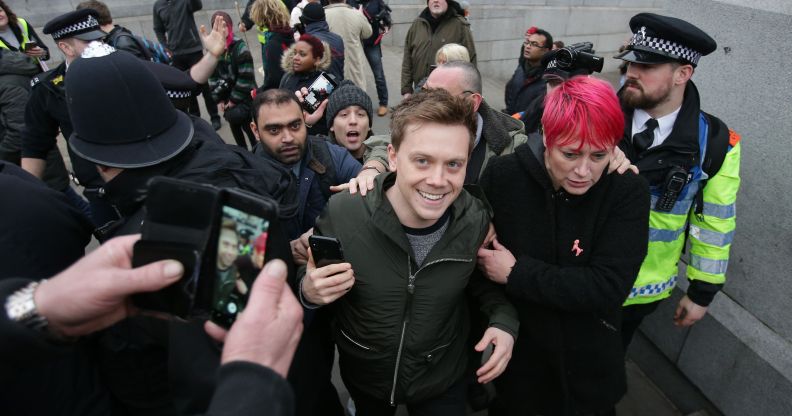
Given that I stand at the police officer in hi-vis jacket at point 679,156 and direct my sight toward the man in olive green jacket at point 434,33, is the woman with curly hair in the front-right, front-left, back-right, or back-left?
front-left

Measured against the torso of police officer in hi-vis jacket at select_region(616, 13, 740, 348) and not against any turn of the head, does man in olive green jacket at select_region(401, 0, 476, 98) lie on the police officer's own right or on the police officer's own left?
on the police officer's own right

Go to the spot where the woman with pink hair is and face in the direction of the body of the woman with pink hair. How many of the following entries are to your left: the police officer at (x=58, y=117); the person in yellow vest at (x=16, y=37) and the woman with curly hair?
0

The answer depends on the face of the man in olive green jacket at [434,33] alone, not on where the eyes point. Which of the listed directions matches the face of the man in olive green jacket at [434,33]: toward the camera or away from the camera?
toward the camera

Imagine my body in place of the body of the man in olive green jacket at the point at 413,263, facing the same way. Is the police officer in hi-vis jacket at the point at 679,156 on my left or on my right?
on my left

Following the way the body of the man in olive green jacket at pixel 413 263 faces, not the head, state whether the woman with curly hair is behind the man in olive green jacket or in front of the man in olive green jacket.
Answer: behind

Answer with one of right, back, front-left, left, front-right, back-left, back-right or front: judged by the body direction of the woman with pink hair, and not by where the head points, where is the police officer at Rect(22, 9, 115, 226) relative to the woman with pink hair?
right

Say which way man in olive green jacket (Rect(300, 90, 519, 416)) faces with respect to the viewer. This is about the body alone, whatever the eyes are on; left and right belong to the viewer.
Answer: facing the viewer

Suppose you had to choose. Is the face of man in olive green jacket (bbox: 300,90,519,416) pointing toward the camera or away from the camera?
toward the camera

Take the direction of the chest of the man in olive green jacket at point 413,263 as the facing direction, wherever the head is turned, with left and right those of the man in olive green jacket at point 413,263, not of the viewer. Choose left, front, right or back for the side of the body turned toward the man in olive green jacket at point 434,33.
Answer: back

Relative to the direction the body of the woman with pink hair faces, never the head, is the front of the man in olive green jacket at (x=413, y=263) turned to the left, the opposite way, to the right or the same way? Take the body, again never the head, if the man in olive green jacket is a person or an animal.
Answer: the same way

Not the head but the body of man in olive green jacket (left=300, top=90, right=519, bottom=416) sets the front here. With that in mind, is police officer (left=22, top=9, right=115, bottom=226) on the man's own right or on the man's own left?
on the man's own right

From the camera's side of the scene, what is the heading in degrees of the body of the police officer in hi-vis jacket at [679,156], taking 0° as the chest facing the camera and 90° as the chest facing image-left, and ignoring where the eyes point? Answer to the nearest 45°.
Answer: approximately 45°

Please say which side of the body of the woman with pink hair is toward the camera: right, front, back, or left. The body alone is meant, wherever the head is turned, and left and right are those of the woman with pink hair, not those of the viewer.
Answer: front

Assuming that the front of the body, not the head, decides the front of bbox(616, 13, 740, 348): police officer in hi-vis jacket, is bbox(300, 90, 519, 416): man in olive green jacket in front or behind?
in front
